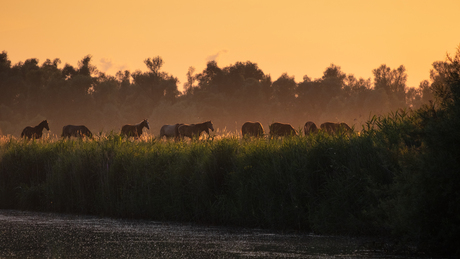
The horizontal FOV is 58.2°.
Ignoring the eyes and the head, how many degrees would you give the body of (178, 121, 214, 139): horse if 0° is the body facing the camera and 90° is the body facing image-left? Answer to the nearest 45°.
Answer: approximately 270°
